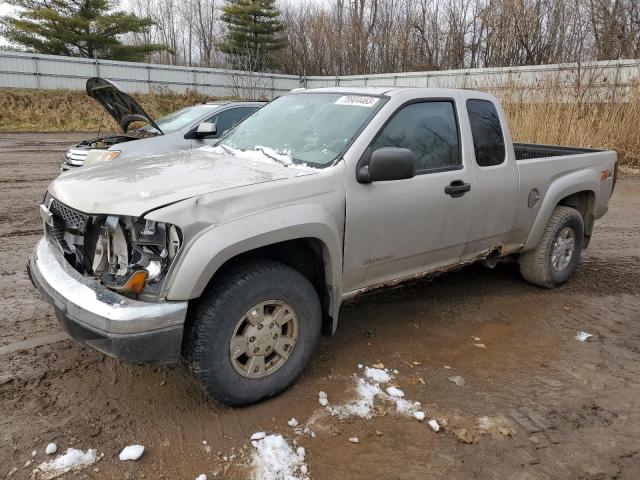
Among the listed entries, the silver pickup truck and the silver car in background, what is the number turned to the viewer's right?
0

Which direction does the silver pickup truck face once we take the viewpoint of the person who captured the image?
facing the viewer and to the left of the viewer

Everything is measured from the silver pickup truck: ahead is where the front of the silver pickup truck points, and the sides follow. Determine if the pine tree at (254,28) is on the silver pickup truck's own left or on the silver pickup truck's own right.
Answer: on the silver pickup truck's own right

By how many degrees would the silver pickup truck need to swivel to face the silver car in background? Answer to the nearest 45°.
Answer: approximately 90° to its right

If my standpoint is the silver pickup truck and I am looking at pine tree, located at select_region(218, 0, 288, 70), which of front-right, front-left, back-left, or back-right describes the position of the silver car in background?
front-left

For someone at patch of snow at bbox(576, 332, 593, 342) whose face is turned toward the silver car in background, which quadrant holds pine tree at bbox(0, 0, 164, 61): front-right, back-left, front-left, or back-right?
front-right

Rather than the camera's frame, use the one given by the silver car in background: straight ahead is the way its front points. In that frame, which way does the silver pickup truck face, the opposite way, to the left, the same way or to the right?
the same way

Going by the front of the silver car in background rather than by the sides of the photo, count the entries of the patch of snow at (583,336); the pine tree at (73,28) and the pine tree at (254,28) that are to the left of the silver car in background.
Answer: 1

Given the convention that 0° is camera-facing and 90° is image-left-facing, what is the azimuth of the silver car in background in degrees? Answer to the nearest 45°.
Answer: approximately 45°

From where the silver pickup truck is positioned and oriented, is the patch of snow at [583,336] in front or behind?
behind

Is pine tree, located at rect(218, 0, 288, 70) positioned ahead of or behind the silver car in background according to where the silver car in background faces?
behind
